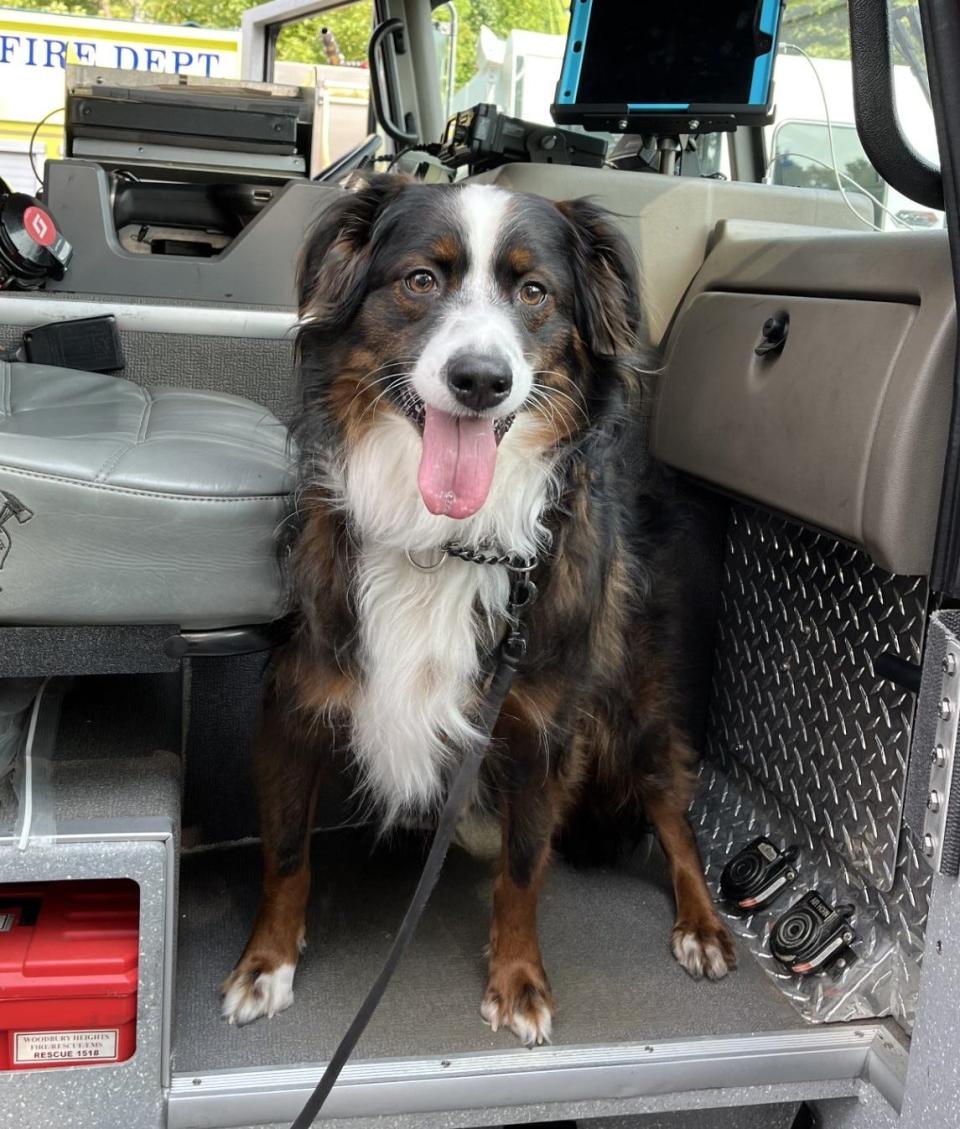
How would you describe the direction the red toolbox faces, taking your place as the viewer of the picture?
facing the viewer

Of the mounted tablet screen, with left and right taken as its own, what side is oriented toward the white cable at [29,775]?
front

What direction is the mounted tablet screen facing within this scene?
toward the camera

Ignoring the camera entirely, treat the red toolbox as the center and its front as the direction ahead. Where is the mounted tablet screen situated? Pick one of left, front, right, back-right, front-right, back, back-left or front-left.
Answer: back-left

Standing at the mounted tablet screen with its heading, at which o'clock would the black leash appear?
The black leash is roughly at 12 o'clock from the mounted tablet screen.

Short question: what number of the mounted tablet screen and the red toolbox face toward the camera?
2

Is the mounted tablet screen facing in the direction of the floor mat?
yes

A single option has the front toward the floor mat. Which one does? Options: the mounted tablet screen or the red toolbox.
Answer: the mounted tablet screen

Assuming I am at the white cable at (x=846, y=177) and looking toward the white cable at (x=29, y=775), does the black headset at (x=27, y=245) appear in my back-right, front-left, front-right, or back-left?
front-right

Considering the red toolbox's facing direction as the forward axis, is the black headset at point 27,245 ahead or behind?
behind

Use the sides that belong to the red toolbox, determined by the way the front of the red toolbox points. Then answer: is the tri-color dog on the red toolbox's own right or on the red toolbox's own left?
on the red toolbox's own left
